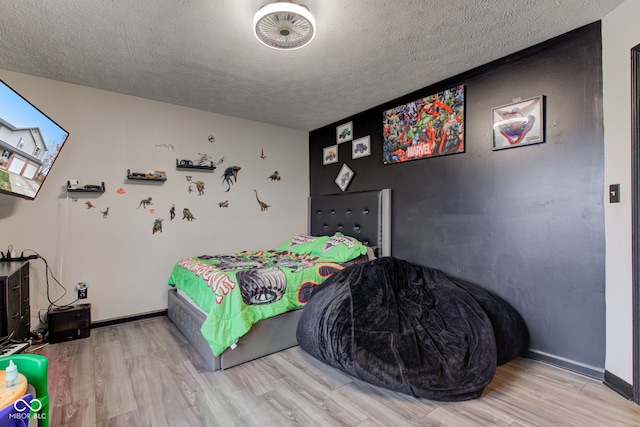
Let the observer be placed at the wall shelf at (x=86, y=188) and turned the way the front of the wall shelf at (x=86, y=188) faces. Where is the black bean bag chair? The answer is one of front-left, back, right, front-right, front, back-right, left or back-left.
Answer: front-left

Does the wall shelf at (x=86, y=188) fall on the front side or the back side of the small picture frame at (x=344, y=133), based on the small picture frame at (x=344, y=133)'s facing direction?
on the front side

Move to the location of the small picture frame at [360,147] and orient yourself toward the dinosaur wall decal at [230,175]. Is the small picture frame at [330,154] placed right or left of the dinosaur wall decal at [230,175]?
right

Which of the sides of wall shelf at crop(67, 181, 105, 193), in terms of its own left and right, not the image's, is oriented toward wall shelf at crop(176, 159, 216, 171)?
left

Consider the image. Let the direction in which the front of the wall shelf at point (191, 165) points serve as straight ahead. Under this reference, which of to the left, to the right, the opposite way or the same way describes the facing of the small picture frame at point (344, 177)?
to the right

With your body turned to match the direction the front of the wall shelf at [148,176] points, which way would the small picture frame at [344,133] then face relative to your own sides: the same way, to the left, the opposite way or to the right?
to the right

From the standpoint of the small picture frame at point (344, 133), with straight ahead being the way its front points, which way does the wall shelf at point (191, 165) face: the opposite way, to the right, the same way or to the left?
to the left

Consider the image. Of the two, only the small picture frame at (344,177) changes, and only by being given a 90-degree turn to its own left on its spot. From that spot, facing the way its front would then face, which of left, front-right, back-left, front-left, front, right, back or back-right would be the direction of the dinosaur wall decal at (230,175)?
back-right

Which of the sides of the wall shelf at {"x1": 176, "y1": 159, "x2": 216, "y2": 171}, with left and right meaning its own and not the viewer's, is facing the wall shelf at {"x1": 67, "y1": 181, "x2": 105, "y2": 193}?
right
